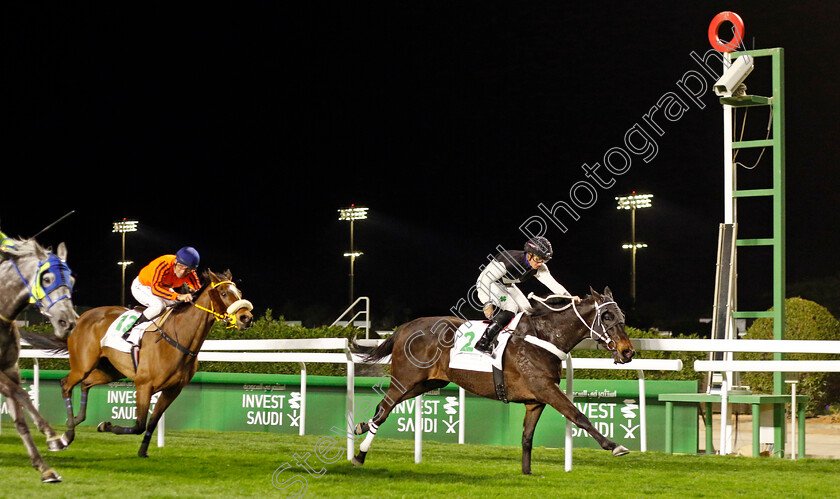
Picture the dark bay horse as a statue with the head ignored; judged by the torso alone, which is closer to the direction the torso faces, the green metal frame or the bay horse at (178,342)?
the green metal frame

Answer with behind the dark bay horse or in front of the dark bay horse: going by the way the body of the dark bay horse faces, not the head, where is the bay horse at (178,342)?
behind

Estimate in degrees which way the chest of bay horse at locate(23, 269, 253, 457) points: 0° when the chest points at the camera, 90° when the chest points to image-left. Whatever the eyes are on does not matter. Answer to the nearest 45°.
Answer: approximately 315°

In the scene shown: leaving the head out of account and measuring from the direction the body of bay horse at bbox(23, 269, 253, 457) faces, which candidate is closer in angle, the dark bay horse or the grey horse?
the dark bay horse

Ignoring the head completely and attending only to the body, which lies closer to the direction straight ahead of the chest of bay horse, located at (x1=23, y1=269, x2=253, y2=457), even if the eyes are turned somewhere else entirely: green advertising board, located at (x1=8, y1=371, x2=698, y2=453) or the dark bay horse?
the dark bay horse

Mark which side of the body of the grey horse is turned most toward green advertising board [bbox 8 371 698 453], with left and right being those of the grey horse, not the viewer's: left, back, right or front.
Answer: left

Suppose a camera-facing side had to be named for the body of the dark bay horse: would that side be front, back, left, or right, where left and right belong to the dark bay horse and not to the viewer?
right
